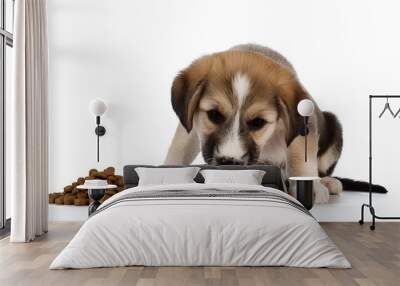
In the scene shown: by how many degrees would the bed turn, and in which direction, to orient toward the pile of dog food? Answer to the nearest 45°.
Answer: approximately 135° to its right

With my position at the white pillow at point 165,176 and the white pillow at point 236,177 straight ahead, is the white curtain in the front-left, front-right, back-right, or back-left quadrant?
back-right

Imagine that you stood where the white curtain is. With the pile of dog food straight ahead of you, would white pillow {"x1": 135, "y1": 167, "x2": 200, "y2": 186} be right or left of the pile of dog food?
right

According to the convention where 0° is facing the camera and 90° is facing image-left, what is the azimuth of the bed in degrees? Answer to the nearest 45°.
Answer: approximately 0°

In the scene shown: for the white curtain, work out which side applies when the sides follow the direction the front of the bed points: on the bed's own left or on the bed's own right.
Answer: on the bed's own right
